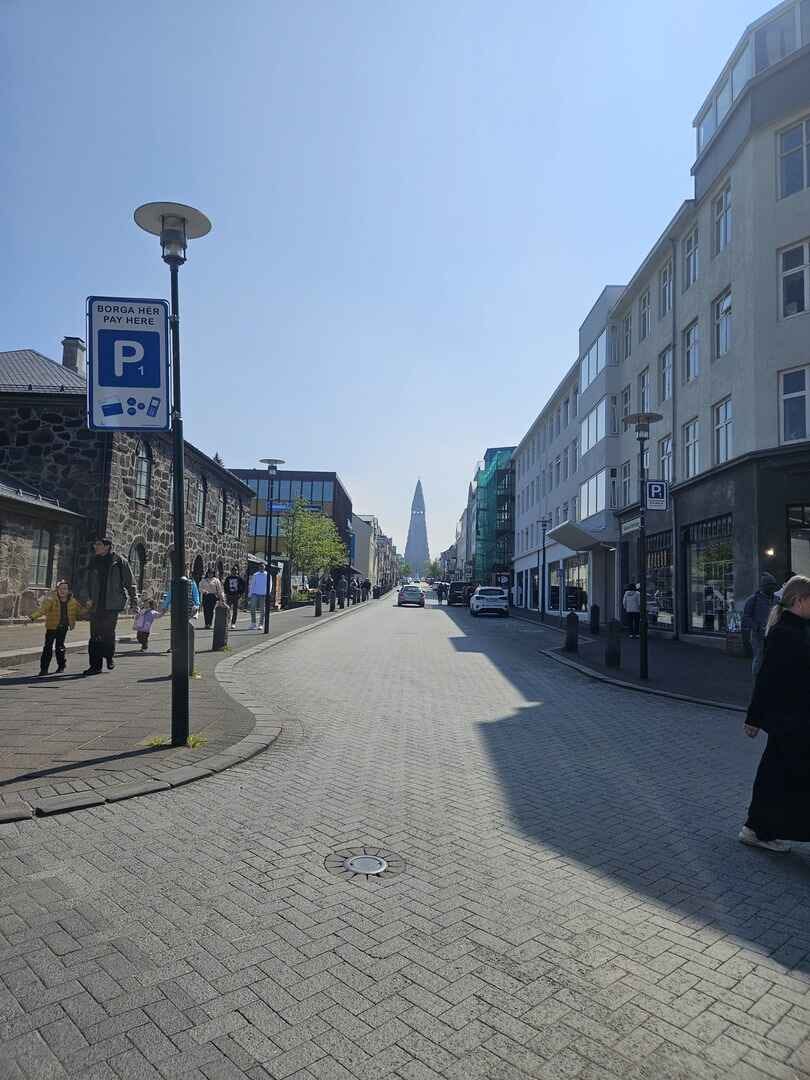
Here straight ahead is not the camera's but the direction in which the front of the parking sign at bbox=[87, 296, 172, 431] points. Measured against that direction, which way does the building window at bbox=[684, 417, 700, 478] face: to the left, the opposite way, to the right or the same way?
to the right

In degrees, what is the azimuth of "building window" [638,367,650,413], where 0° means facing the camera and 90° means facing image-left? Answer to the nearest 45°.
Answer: approximately 45°

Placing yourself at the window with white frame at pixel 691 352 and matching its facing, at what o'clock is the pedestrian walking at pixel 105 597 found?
The pedestrian walking is roughly at 10 o'clock from the window with white frame.

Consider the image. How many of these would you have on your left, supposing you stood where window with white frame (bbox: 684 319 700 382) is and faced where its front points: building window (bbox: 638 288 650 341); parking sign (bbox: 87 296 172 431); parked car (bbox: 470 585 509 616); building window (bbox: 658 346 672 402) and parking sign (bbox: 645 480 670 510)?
2

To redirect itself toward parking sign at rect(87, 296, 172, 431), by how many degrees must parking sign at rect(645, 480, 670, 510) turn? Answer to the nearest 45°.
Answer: approximately 45° to its right

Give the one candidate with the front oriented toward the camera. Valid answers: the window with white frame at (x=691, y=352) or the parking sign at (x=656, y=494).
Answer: the parking sign

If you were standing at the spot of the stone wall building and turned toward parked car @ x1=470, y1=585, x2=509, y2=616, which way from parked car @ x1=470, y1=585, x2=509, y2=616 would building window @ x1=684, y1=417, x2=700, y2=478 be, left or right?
right

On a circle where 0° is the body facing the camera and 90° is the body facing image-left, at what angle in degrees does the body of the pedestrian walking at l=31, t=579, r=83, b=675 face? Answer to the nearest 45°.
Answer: approximately 0°

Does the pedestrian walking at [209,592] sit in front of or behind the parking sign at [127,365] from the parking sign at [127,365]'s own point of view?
behind

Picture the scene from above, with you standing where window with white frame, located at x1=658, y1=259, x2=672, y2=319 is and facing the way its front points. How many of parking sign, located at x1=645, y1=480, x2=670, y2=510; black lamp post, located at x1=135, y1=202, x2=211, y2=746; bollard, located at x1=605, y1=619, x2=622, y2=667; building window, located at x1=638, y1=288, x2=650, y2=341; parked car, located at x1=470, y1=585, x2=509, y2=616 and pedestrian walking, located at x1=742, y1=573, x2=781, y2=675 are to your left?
4

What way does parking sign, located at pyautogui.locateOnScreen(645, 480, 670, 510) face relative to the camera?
toward the camera

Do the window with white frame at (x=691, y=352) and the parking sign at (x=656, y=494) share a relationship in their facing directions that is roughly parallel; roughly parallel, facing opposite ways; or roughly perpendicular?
roughly perpendicular

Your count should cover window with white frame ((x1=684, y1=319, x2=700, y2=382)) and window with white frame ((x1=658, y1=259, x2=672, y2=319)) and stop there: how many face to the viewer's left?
2

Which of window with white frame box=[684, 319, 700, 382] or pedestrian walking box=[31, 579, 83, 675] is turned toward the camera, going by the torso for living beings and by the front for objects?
the pedestrian walking
